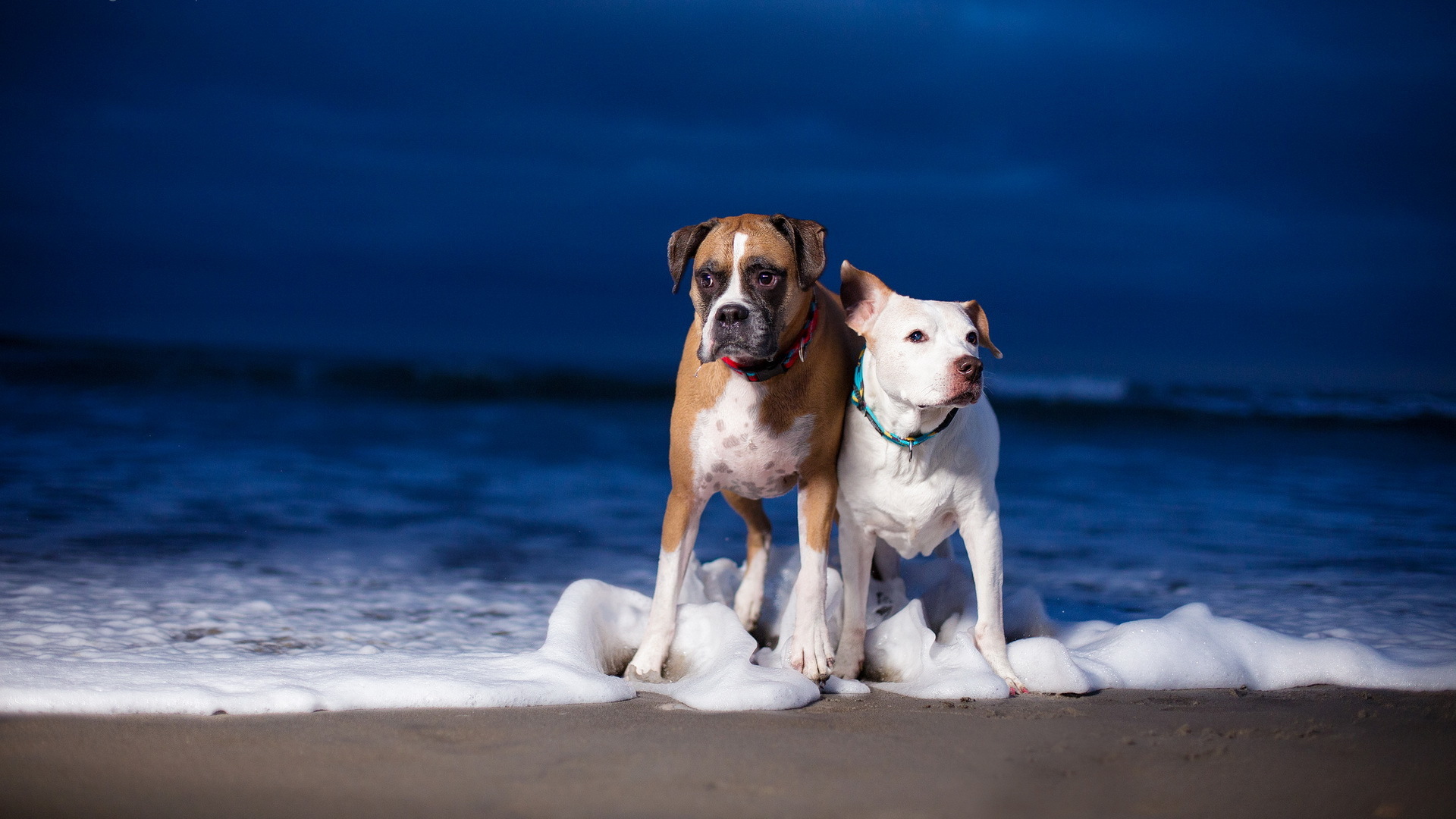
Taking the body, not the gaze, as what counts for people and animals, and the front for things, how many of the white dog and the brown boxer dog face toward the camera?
2

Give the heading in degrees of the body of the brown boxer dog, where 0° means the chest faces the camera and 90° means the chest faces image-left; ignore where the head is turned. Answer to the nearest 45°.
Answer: approximately 0°

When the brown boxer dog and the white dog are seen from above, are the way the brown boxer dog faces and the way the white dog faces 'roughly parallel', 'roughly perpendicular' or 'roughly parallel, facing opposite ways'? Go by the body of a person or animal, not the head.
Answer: roughly parallel

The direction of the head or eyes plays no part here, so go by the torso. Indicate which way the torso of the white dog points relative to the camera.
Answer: toward the camera
